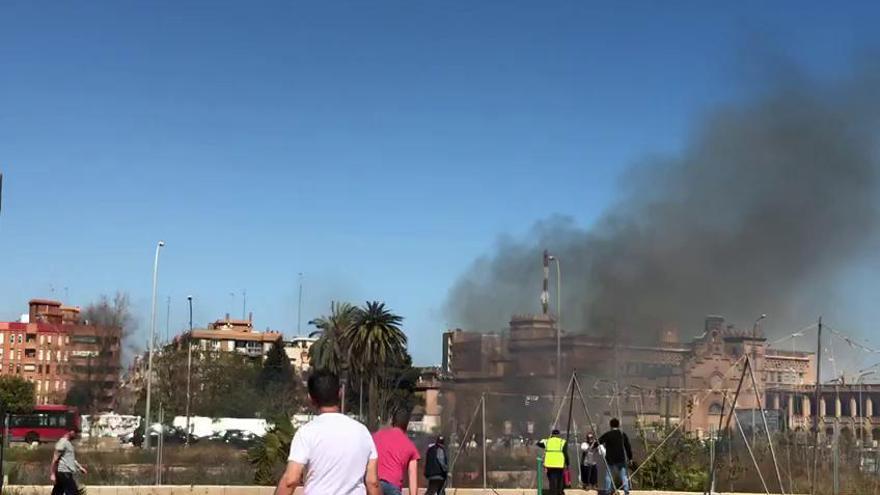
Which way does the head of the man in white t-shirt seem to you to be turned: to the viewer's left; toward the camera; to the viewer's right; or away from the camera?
away from the camera

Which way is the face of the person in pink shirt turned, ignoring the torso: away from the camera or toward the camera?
away from the camera

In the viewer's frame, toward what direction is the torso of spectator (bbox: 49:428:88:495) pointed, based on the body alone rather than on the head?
to the viewer's right

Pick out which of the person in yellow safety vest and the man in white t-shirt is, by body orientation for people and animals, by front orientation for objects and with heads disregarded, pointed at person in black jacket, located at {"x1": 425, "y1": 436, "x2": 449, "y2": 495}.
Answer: the man in white t-shirt

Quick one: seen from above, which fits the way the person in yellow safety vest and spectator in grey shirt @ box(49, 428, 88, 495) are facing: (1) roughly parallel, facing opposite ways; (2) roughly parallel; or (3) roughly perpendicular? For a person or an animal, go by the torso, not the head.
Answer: roughly perpendicular

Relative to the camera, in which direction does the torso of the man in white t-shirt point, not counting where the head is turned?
away from the camera

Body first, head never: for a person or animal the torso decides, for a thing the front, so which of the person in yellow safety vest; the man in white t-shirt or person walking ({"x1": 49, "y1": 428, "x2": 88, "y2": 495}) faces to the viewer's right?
the person walking

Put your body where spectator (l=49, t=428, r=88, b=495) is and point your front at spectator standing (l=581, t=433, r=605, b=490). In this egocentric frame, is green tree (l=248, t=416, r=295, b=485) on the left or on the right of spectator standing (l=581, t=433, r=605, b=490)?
left

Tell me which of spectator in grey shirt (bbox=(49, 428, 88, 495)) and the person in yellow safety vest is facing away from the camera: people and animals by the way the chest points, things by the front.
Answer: the person in yellow safety vest

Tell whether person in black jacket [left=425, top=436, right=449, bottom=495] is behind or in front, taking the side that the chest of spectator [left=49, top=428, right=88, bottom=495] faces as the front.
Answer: in front

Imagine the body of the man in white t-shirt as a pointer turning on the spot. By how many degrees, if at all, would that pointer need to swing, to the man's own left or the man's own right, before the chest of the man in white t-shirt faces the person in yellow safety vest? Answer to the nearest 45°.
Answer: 0° — they already face them

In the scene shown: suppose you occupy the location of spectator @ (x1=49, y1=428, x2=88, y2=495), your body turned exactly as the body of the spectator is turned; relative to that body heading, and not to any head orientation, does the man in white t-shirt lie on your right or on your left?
on your right

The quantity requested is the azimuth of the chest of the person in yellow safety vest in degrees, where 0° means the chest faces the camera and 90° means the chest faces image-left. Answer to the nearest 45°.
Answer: approximately 180°

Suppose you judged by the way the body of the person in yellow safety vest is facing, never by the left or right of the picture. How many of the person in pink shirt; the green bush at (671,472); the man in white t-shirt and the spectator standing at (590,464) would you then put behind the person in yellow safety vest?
2

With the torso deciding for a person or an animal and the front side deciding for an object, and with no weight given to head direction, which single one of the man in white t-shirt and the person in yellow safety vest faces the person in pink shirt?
the man in white t-shirt
